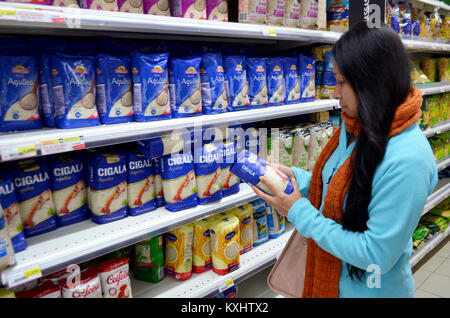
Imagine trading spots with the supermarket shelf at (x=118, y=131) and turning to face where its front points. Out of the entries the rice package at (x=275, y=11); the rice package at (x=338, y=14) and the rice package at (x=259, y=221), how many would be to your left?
3

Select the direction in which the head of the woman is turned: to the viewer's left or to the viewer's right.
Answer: to the viewer's left

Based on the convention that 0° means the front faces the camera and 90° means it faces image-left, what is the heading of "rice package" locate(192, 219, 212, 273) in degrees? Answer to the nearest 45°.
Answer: approximately 315°

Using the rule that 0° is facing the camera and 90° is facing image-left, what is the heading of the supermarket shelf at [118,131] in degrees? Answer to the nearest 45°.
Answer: approximately 315°
